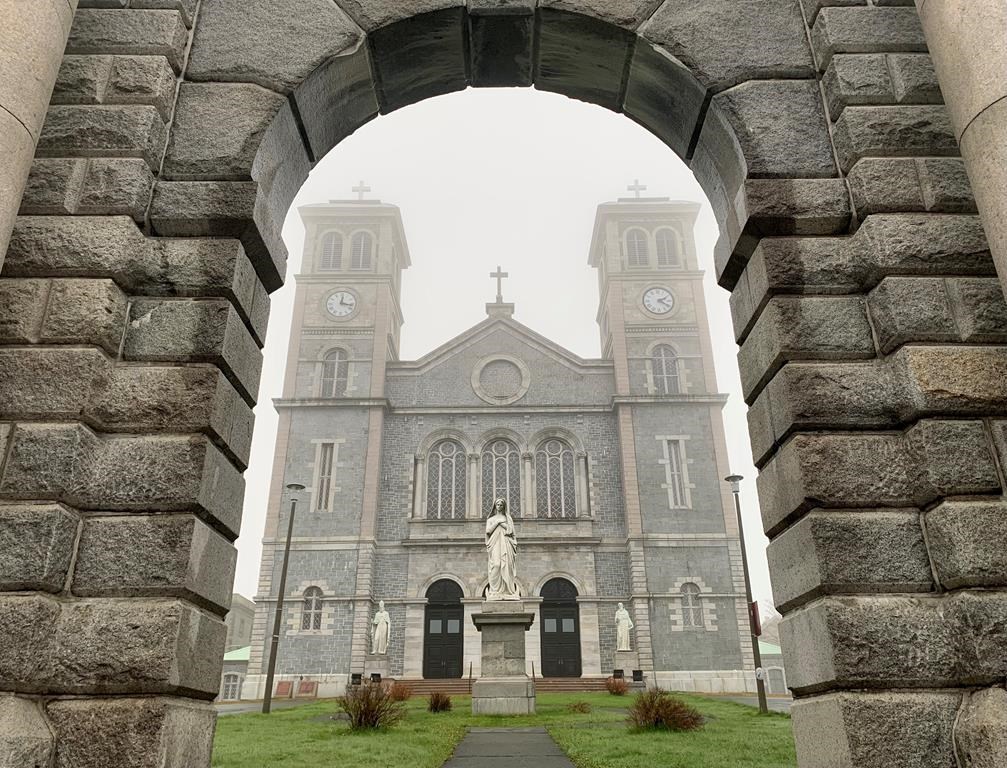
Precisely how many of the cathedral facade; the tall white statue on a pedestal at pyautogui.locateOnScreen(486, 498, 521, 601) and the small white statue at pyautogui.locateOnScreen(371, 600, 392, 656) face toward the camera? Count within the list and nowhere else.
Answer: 3

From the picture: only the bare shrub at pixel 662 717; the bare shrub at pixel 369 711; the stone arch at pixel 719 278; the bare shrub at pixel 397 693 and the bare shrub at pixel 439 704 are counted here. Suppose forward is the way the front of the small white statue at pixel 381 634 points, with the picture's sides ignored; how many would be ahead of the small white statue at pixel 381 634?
5

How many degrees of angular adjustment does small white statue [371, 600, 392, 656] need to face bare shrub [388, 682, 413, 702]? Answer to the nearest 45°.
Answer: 0° — it already faces it

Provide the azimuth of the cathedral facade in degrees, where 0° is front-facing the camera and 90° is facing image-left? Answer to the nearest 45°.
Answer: approximately 0°

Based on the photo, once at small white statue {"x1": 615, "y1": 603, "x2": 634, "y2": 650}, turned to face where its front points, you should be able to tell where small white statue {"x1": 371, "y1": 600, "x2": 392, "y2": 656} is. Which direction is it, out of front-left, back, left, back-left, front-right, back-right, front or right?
right

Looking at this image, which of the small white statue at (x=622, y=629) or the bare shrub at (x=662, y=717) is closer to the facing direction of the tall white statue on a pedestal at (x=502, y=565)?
the bare shrub

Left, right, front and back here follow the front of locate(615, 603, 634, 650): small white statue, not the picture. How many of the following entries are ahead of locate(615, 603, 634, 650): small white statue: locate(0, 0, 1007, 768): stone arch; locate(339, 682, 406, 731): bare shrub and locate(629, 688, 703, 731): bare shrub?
3

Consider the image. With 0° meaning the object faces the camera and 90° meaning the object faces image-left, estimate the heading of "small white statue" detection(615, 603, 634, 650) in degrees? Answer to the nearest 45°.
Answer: approximately 0°

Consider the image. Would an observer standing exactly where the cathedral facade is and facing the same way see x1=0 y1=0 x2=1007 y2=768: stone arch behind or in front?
in front

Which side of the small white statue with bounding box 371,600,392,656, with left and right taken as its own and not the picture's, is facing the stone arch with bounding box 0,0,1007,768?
front
